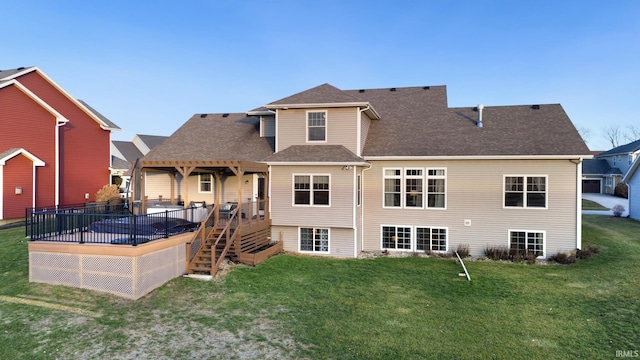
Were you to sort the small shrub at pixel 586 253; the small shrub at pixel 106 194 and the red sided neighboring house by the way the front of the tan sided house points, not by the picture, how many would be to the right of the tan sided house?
1

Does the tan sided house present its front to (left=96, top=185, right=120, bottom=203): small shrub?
no

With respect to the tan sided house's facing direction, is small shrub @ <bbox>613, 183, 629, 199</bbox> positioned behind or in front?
in front

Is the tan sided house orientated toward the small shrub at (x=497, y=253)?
no

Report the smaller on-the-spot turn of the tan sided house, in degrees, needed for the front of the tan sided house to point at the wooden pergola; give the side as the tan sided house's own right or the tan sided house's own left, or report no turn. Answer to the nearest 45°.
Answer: approximately 90° to the tan sided house's own left

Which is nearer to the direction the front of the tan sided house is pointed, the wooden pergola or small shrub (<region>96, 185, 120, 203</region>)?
the small shrub

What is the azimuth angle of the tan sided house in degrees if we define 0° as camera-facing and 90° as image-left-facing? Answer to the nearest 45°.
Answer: approximately 180°

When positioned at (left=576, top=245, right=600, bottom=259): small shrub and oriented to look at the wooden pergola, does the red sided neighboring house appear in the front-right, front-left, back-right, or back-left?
front-right

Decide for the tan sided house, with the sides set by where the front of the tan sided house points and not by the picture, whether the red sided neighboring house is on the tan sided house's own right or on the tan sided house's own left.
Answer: on the tan sided house's own left

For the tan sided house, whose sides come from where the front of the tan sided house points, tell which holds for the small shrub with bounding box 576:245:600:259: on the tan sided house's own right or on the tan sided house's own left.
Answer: on the tan sided house's own right
